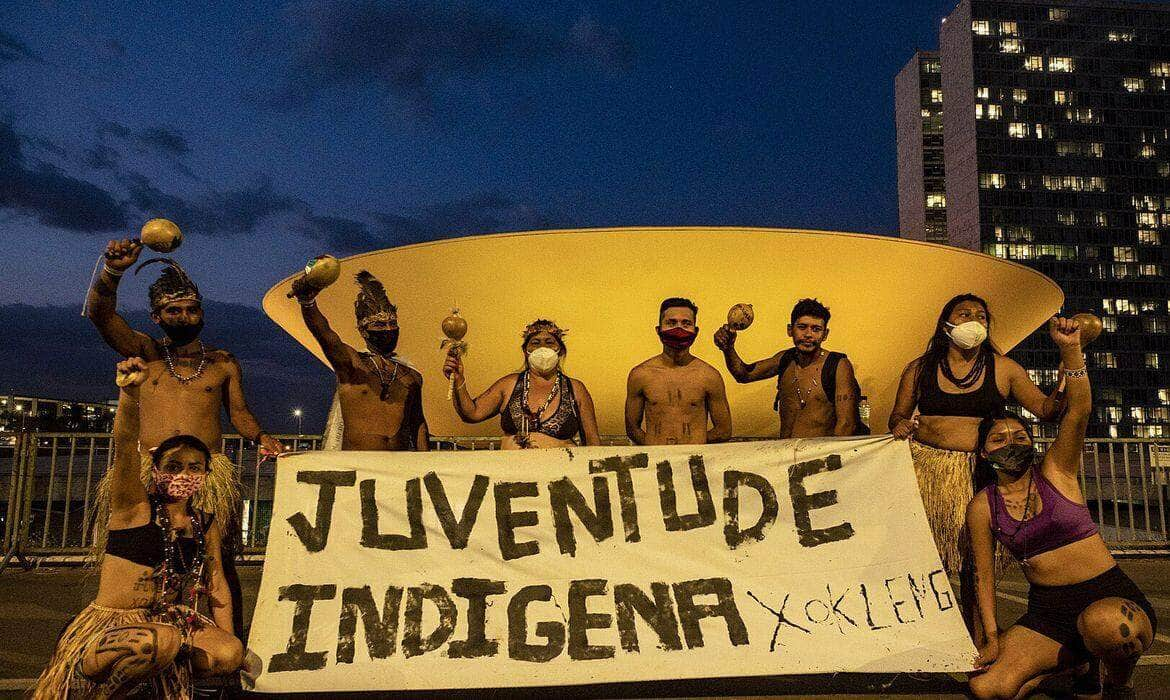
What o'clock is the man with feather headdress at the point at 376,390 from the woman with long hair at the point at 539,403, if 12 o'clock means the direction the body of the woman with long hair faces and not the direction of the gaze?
The man with feather headdress is roughly at 3 o'clock from the woman with long hair.

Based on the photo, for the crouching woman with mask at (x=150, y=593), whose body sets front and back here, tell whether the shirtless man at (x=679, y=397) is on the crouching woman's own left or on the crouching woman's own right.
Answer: on the crouching woman's own left

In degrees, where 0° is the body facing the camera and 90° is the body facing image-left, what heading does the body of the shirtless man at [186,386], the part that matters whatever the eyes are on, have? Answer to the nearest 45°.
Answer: approximately 0°

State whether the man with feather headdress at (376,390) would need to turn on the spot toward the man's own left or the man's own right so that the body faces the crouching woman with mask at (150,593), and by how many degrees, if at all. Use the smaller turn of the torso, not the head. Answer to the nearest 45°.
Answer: approximately 90° to the man's own right
